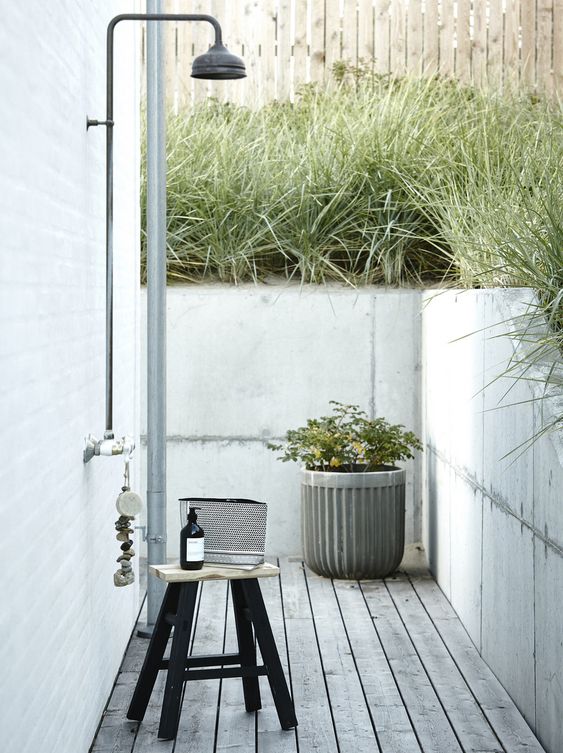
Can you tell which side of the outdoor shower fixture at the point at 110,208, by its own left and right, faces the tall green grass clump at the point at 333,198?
left

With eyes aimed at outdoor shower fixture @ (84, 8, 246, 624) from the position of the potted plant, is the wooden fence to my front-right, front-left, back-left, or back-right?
back-right

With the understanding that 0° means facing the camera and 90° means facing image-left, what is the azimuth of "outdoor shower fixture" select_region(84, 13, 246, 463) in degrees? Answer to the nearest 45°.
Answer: approximately 270°

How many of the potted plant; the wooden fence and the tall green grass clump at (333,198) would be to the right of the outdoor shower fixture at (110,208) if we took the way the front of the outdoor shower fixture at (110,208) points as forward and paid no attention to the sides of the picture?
0
